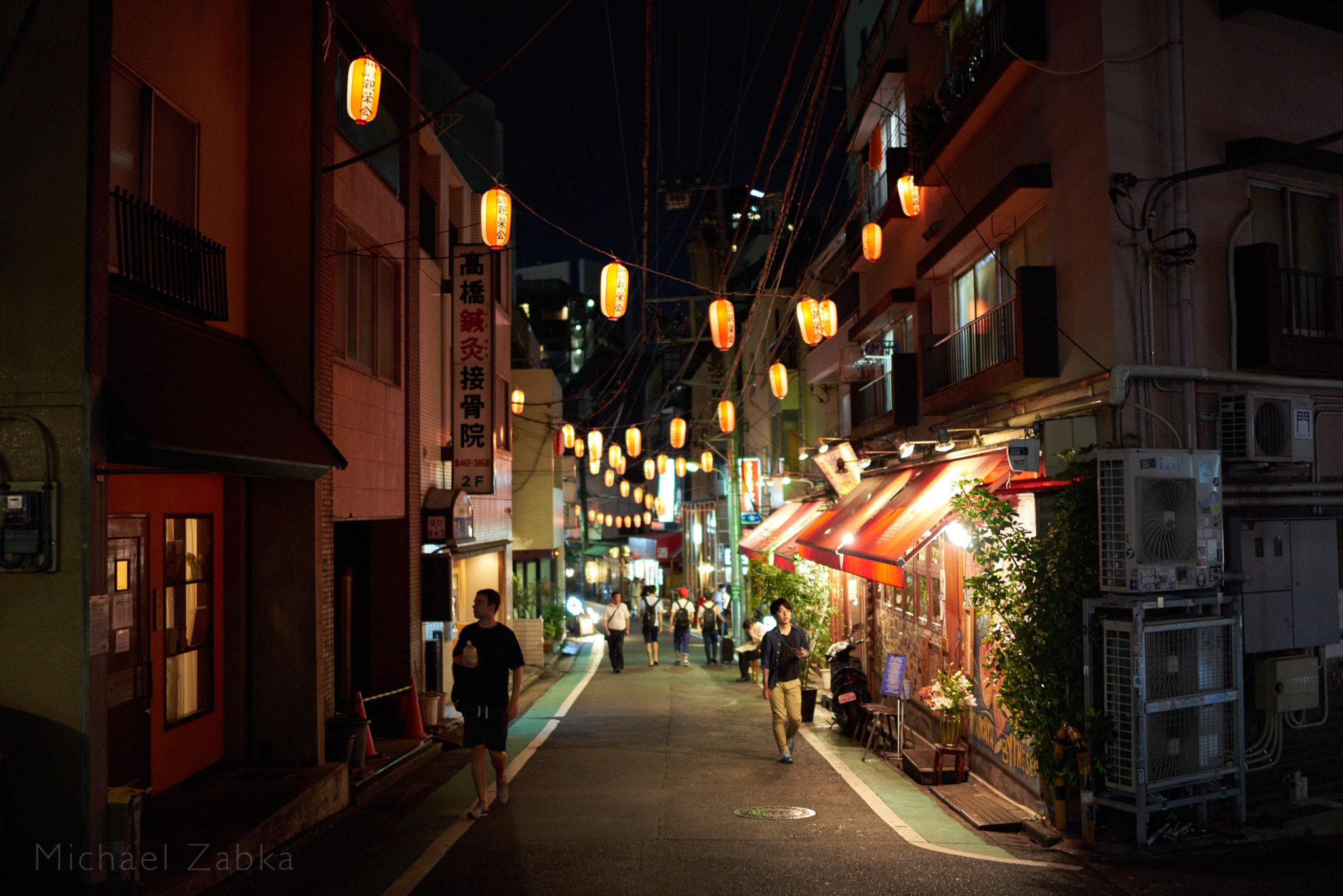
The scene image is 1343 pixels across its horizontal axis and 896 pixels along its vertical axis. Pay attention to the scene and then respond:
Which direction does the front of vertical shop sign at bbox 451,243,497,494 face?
toward the camera

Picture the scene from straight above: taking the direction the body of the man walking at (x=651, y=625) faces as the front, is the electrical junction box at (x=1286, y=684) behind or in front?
behind

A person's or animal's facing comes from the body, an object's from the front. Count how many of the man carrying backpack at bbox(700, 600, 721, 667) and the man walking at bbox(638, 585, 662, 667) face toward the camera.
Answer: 0

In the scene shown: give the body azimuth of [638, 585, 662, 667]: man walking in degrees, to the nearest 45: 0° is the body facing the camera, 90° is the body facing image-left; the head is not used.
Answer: approximately 180°

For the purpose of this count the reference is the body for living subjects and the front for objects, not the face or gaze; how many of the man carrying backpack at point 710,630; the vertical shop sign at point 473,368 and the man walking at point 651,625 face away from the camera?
2

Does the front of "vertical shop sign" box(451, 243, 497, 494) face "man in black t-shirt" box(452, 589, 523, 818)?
yes

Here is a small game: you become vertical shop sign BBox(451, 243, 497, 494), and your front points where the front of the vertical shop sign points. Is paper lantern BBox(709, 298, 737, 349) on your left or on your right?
on your left

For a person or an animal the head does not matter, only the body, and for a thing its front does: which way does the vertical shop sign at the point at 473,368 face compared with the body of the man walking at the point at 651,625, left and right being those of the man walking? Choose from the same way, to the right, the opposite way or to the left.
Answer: the opposite way

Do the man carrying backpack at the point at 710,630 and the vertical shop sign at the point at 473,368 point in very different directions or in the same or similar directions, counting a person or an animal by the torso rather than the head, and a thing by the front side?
very different directions

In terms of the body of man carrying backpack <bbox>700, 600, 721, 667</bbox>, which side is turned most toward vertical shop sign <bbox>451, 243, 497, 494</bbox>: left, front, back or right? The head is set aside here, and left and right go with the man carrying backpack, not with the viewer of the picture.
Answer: back

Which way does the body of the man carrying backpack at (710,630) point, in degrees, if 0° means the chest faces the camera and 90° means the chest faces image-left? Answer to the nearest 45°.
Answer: approximately 180°

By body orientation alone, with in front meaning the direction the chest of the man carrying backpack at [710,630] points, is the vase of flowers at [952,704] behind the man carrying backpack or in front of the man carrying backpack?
behind

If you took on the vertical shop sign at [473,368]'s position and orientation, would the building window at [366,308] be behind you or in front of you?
in front
